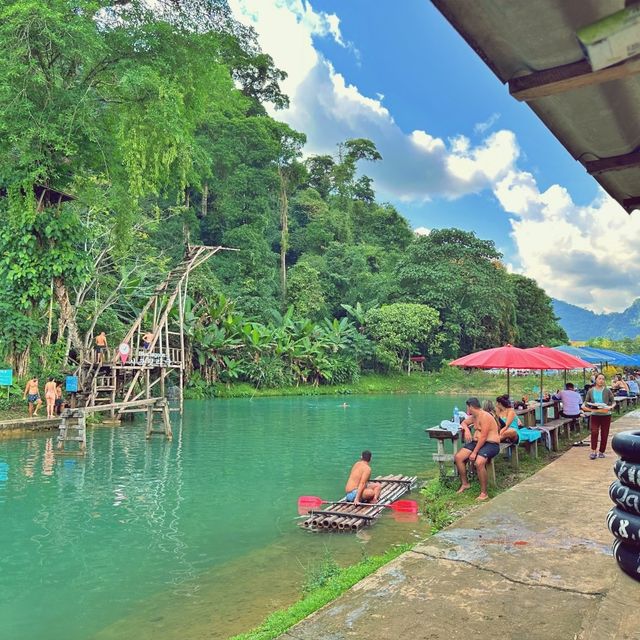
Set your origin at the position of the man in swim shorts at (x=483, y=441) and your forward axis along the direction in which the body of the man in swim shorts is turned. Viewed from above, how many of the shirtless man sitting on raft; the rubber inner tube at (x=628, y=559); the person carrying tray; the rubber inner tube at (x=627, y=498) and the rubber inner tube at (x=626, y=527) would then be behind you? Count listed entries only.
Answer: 1

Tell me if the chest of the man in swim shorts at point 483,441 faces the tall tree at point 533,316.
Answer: no

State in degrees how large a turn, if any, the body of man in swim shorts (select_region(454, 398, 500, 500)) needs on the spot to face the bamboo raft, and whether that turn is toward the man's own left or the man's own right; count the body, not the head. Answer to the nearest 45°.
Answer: approximately 45° to the man's own right

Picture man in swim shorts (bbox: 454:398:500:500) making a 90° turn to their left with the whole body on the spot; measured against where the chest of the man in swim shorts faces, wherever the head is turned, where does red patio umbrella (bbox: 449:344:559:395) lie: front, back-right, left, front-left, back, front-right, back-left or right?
back-left

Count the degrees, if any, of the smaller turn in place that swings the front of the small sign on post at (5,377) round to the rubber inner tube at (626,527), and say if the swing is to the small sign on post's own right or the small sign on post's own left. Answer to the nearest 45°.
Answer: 0° — it already faces it

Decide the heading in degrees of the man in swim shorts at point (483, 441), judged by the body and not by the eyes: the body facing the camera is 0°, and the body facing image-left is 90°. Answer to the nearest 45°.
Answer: approximately 45°

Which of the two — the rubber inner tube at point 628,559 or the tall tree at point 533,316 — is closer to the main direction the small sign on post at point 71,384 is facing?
the rubber inner tube

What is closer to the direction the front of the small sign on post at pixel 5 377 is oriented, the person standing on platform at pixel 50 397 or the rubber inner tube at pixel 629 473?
the rubber inner tube

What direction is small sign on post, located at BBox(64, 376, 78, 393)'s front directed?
toward the camera

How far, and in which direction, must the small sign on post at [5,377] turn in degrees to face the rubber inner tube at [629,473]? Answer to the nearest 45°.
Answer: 0° — it already faces it

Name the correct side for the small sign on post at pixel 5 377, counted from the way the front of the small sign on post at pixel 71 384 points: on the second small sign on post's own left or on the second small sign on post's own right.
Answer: on the second small sign on post's own right

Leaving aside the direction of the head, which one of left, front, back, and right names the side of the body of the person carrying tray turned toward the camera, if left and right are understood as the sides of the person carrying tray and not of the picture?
front

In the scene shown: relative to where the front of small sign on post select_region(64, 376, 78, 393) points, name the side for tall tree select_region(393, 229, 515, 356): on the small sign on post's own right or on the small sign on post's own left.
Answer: on the small sign on post's own left

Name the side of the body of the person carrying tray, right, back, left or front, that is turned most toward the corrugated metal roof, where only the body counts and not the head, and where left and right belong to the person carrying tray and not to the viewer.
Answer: front

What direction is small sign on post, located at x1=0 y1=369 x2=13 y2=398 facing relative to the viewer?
toward the camera

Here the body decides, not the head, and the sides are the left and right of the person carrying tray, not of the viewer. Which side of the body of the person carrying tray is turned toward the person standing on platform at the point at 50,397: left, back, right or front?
right

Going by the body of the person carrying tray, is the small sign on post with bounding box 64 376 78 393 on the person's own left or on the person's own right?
on the person's own right

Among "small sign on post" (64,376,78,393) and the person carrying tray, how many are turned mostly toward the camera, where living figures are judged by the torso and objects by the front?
2

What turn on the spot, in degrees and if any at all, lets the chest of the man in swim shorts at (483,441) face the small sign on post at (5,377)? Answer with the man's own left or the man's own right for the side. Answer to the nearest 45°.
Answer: approximately 90° to the man's own right
